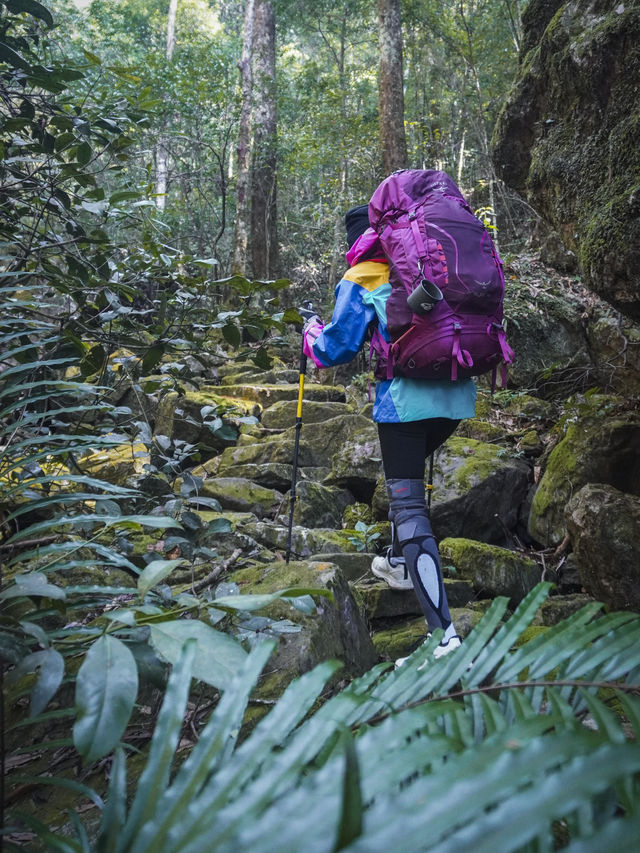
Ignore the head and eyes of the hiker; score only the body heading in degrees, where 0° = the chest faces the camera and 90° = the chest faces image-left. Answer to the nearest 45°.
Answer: approximately 135°

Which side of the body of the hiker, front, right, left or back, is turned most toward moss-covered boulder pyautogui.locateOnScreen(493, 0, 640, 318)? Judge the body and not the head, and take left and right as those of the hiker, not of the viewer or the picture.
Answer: right

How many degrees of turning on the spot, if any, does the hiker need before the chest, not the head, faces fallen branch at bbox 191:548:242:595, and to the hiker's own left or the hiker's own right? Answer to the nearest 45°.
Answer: approximately 90° to the hiker's own left

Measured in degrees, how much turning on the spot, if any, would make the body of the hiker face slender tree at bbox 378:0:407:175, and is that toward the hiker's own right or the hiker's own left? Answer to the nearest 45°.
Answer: approximately 45° to the hiker's own right

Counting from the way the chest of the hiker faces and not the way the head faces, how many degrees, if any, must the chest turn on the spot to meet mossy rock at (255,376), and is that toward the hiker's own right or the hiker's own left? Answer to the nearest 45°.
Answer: approximately 45° to the hiker's own right

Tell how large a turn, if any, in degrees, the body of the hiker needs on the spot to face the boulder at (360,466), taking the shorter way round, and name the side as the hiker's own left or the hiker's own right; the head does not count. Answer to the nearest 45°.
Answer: approximately 45° to the hiker's own right

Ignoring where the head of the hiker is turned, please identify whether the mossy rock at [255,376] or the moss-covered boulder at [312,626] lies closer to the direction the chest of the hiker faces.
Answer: the mossy rock
